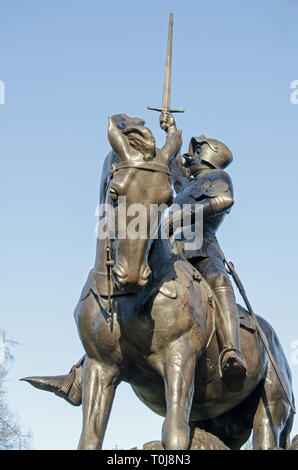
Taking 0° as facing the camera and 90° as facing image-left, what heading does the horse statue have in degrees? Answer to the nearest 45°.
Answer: approximately 45°
